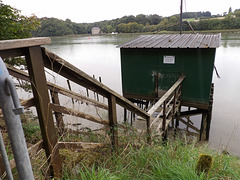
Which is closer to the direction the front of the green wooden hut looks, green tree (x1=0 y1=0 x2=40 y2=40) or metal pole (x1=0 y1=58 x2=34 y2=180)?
the metal pole

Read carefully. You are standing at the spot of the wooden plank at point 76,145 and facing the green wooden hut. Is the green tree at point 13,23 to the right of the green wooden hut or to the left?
left

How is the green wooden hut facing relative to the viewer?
toward the camera

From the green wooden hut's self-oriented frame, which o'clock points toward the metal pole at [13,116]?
The metal pole is roughly at 12 o'clock from the green wooden hut.

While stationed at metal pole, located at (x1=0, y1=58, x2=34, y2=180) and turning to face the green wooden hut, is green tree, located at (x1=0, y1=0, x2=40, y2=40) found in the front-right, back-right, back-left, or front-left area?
front-left

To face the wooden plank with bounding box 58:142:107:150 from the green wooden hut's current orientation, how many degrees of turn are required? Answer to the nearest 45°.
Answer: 0° — it already faces it
